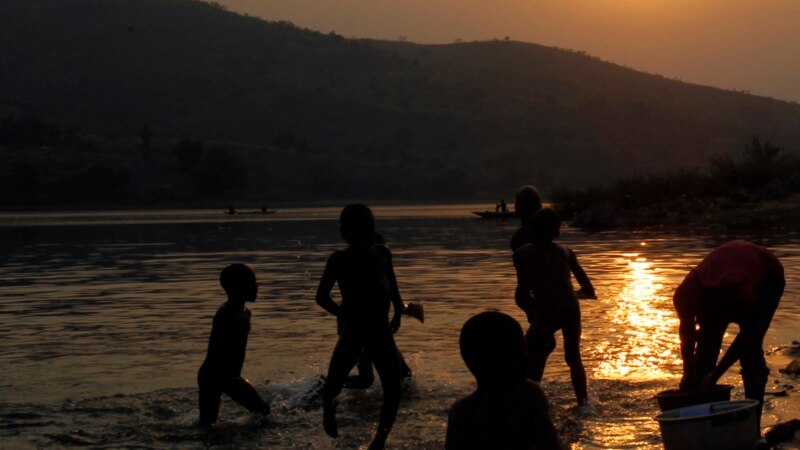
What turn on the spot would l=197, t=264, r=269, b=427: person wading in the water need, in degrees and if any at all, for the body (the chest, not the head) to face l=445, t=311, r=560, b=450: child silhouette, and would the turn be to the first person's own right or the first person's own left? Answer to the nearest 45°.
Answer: approximately 90° to the first person's own right

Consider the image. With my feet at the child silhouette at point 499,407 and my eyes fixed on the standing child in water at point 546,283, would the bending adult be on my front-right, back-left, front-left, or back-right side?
front-right

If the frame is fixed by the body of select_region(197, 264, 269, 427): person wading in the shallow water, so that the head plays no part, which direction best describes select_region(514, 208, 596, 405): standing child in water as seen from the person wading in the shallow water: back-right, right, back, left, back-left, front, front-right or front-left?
front

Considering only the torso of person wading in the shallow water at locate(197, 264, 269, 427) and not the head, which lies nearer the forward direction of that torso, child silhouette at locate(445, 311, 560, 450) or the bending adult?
the bending adult

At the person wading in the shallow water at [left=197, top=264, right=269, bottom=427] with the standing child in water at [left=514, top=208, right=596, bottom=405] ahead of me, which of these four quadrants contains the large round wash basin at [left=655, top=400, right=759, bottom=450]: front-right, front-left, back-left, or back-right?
front-right

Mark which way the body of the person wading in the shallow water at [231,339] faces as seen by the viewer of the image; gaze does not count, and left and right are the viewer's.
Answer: facing to the right of the viewer

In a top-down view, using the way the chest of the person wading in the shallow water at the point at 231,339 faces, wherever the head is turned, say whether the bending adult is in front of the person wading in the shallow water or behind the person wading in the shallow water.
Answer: in front
